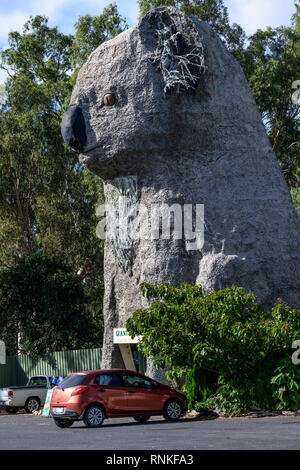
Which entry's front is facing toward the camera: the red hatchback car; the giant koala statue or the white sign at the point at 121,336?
the white sign

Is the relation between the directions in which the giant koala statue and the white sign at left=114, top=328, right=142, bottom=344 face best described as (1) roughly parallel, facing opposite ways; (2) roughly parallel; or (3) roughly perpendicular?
roughly perpendicular

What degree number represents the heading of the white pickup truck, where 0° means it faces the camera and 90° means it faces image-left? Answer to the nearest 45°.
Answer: approximately 225°

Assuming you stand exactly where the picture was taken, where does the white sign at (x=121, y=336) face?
facing the viewer

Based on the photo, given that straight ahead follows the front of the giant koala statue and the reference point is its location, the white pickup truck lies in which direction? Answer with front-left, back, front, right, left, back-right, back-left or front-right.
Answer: front-right

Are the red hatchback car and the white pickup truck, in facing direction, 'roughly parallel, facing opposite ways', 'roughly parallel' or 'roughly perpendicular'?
roughly parallel

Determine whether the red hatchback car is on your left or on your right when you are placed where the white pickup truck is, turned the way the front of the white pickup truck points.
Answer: on your right

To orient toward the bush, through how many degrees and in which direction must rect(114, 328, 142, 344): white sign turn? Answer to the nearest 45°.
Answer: approximately 45° to its left

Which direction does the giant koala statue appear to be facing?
to the viewer's left

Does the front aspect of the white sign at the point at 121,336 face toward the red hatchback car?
yes

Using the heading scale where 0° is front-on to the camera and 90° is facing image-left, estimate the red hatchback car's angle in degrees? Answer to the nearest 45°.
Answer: approximately 225°
